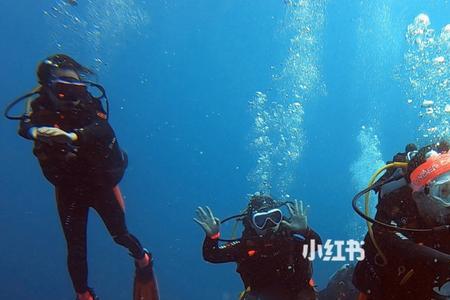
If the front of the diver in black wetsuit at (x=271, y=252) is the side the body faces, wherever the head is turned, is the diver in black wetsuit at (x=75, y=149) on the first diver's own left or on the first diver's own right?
on the first diver's own right

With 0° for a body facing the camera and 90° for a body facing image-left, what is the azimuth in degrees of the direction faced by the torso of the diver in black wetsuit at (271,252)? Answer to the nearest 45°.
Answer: approximately 0°

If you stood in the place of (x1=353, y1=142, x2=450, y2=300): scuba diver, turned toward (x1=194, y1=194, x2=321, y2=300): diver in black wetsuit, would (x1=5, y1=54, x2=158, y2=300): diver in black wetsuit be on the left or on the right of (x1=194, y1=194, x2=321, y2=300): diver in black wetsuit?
left
